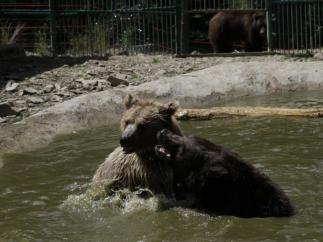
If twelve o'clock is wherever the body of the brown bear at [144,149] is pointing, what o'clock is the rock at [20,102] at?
The rock is roughly at 4 o'clock from the brown bear.

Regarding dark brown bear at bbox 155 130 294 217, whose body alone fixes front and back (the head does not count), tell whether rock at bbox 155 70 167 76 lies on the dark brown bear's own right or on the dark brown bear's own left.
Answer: on the dark brown bear's own right

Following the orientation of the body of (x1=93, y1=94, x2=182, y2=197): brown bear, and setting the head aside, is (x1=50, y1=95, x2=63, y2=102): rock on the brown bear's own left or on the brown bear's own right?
on the brown bear's own right

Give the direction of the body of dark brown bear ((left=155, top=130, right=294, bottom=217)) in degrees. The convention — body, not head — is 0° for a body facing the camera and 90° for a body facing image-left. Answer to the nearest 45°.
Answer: approximately 90°

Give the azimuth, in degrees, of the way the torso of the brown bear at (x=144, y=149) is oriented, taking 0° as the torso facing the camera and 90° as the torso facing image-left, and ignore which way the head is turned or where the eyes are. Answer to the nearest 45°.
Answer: approximately 45°

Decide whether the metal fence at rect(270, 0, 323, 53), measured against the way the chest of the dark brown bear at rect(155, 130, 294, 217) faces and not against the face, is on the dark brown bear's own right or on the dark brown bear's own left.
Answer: on the dark brown bear's own right

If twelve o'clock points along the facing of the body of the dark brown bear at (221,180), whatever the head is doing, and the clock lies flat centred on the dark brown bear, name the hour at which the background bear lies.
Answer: The background bear is roughly at 3 o'clock from the dark brown bear.

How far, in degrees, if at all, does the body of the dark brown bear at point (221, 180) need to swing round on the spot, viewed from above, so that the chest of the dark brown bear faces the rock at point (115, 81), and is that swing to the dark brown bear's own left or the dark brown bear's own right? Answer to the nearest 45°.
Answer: approximately 90° to the dark brown bear's own right

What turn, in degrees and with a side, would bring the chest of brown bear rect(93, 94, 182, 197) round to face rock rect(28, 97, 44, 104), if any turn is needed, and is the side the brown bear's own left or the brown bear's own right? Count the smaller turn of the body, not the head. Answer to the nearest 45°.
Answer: approximately 135° to the brown bear's own right

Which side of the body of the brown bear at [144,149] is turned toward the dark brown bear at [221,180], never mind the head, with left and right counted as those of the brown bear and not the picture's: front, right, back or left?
left

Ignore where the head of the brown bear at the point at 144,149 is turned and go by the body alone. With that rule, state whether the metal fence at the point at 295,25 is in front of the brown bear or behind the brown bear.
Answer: behind

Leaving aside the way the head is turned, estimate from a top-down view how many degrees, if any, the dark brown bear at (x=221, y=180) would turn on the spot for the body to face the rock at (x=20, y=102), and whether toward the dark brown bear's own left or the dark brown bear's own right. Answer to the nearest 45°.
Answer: approximately 45° to the dark brown bear's own right

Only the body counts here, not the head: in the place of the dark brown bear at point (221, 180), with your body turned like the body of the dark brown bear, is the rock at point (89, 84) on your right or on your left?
on your right

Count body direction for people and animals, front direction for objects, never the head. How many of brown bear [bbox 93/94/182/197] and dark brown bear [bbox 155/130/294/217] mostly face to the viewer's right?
0
